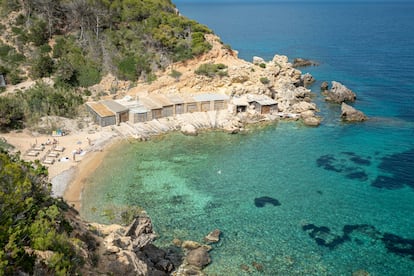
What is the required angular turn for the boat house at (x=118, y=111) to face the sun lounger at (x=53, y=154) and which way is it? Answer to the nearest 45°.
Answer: approximately 90° to its right

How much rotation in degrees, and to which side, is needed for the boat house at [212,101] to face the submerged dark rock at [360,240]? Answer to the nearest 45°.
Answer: approximately 45° to its left

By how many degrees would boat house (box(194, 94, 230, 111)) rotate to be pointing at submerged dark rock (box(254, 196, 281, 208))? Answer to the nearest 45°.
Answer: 0° — it already faces it

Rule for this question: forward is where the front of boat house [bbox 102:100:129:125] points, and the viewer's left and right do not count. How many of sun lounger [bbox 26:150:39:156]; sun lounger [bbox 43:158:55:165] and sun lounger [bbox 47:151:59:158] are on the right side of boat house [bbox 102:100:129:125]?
3

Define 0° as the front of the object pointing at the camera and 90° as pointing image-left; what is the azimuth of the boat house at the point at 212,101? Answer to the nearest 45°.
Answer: approximately 0°

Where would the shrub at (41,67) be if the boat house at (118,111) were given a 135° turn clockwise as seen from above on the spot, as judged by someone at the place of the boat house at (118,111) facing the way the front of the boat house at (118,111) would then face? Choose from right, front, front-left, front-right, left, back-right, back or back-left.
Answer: front-right

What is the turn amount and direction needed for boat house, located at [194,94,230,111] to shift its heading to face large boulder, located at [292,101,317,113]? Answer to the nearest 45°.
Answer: approximately 90° to its left

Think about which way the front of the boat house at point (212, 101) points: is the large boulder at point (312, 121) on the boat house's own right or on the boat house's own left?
on the boat house's own left

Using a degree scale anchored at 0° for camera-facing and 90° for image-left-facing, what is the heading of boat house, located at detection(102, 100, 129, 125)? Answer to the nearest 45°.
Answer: approximately 315°
